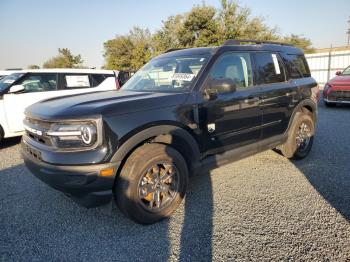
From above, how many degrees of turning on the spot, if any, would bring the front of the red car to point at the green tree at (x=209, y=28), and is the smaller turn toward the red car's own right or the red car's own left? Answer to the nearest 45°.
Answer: approximately 90° to the red car's own right

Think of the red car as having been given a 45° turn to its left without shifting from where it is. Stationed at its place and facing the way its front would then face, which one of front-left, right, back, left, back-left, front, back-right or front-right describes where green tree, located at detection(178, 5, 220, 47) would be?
back-right

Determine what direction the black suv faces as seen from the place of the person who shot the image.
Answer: facing the viewer and to the left of the viewer

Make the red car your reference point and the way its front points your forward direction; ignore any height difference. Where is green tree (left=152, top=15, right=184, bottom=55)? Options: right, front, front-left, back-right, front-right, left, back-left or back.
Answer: right

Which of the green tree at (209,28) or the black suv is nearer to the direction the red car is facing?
the black suv

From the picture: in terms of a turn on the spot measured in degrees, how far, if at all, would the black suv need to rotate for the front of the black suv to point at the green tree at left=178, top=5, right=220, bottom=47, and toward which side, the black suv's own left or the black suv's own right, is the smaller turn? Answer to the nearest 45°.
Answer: approximately 135° to the black suv's own right

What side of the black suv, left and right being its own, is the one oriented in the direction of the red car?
back

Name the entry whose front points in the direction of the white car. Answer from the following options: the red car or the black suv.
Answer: the red car

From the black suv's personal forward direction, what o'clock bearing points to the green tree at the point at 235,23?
The green tree is roughly at 5 o'clock from the black suv.

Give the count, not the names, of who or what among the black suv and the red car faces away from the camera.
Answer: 0

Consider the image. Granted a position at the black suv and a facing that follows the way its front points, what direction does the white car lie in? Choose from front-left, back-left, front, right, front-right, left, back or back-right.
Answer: right

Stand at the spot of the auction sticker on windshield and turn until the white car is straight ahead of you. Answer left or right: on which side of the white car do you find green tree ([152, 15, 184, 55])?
right

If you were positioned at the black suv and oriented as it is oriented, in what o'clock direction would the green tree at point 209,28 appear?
The green tree is roughly at 5 o'clock from the black suv.

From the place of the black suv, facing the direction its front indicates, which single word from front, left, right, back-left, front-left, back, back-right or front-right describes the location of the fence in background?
back

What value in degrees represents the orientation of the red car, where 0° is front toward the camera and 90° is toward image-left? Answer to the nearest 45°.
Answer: approximately 45°
